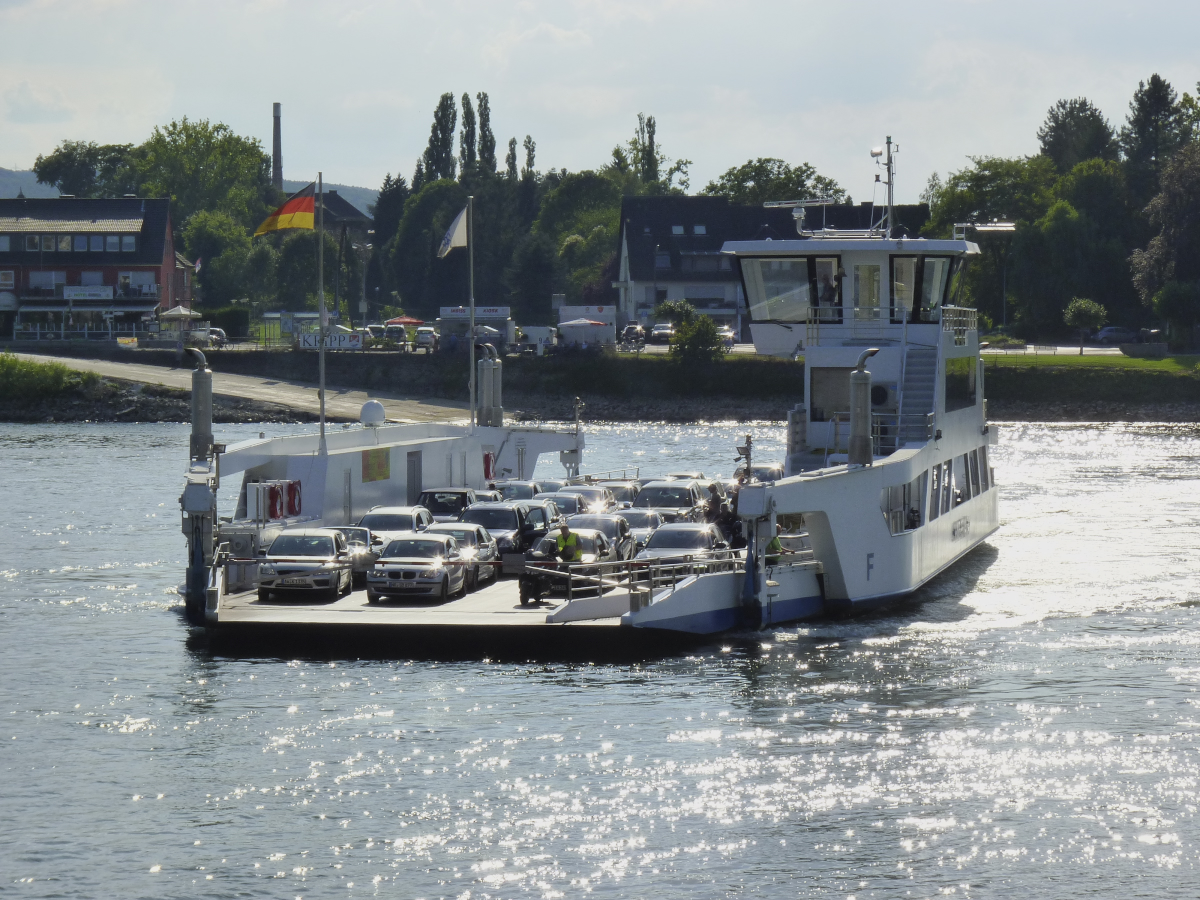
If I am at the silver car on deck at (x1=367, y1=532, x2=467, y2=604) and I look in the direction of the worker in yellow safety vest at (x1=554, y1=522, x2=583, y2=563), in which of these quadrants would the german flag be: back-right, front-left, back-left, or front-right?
back-left

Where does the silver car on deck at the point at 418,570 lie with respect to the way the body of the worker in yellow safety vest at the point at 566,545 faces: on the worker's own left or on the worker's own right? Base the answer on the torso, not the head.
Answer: on the worker's own right

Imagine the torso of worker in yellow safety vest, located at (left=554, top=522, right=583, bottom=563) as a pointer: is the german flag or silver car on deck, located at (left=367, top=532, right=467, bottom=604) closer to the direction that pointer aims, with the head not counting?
the silver car on deck

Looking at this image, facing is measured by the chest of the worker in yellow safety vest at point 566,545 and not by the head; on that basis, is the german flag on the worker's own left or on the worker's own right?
on the worker's own right

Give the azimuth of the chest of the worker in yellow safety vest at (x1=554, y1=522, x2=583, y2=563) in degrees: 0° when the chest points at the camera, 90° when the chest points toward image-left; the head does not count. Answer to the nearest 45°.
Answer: approximately 45°
